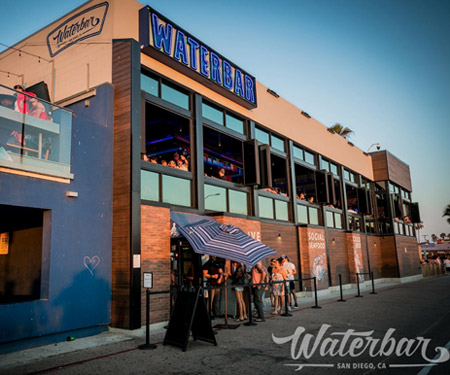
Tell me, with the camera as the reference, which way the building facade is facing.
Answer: facing the viewer and to the right of the viewer

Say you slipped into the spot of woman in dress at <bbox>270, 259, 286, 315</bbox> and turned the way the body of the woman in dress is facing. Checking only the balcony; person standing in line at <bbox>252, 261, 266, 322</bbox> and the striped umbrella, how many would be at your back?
0

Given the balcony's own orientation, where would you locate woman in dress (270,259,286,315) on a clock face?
The woman in dress is roughly at 10 o'clock from the balcony.

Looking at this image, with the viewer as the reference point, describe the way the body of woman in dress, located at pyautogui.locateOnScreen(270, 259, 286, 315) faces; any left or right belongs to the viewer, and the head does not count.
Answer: facing the viewer and to the left of the viewer

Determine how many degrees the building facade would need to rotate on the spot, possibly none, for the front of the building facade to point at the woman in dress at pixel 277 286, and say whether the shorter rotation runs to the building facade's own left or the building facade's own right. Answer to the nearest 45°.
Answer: approximately 45° to the building facade's own left

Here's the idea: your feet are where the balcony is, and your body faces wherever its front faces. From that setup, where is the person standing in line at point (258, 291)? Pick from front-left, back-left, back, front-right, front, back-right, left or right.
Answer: front-left

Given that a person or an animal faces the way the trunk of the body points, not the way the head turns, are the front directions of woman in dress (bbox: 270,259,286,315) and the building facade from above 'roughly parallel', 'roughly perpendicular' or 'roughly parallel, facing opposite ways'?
roughly perpendicular

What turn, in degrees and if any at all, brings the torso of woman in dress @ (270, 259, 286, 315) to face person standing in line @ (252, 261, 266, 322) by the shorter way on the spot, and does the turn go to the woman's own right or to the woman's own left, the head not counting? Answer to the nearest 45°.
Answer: approximately 45° to the woman's own left
